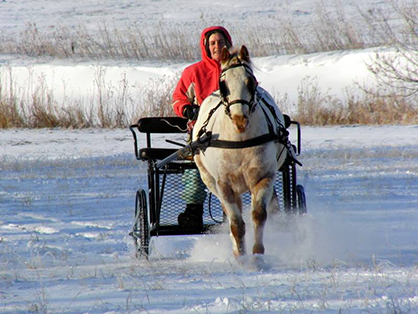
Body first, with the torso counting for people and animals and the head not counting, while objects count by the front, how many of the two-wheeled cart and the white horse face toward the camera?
2

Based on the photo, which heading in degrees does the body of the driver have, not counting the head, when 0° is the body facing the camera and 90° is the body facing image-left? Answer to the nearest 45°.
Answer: approximately 0°

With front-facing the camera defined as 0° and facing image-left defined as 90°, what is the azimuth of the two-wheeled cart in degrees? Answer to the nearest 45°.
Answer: approximately 0°

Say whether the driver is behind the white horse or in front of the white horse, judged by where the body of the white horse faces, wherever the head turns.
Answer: behind

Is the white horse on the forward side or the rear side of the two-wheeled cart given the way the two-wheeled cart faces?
on the forward side

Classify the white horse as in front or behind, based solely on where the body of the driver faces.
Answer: in front
